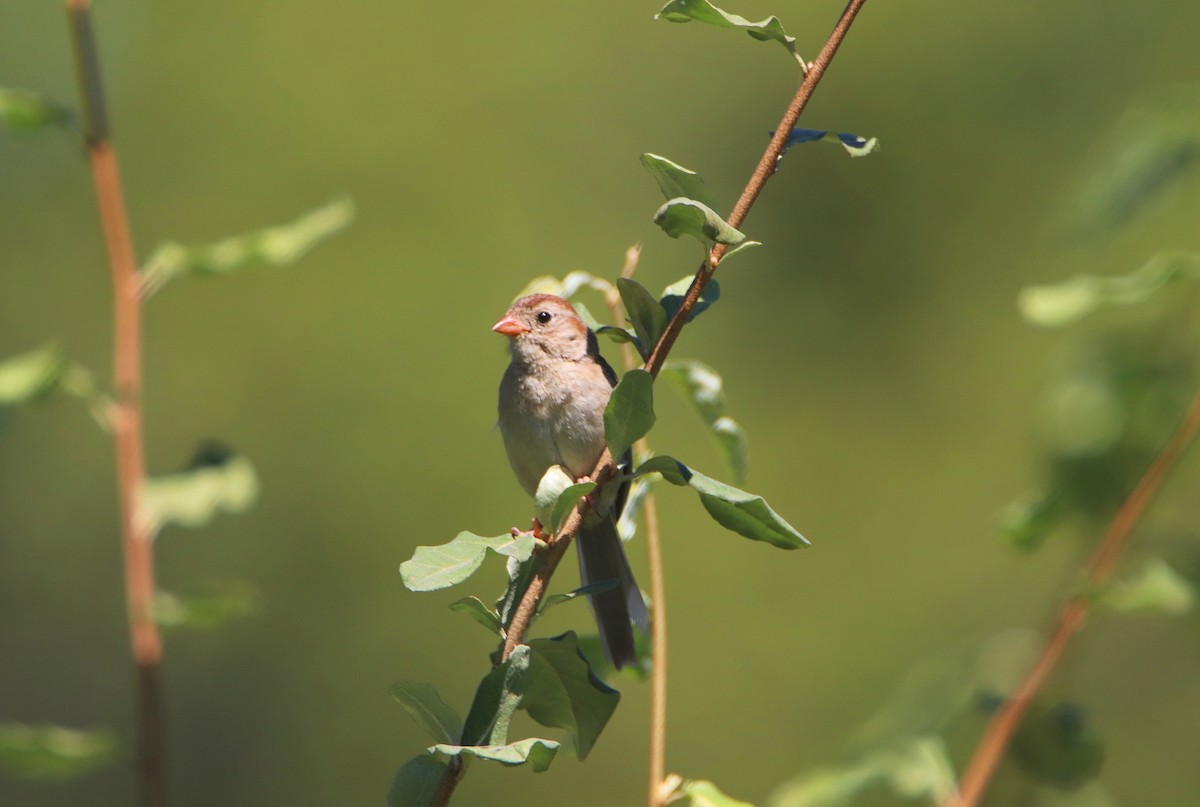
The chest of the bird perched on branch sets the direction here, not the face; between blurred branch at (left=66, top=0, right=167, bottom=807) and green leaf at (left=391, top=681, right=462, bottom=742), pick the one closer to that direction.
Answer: the blurred branch

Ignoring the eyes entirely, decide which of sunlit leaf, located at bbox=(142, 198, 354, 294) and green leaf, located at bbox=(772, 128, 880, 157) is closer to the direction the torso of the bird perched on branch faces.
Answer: the sunlit leaf

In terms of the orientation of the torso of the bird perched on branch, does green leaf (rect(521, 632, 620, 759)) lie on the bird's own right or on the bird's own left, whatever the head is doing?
on the bird's own left

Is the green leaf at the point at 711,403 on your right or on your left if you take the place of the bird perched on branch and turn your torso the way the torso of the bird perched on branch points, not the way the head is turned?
on your left

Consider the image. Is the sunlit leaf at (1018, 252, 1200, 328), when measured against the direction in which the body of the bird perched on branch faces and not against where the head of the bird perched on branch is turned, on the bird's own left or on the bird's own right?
on the bird's own left

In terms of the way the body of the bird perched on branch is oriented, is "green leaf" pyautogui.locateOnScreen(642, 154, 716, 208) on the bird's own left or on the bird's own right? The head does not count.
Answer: on the bird's own left

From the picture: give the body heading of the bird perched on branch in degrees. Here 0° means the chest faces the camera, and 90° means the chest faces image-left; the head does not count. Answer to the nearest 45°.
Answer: approximately 45°

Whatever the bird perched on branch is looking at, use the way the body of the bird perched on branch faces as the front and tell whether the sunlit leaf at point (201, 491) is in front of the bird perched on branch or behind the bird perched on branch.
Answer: in front
